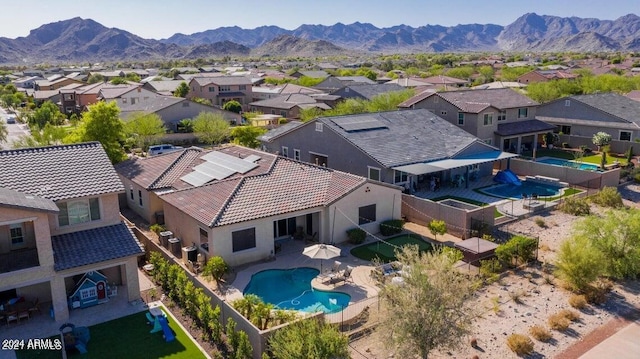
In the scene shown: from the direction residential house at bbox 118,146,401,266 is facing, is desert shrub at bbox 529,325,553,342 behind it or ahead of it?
behind

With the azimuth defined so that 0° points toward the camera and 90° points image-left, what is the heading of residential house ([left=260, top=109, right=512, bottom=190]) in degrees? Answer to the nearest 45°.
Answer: approximately 135°

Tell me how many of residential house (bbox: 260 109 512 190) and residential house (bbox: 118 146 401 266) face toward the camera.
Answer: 0

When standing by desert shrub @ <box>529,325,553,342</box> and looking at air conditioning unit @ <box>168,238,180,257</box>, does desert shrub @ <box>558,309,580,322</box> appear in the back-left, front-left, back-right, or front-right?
back-right

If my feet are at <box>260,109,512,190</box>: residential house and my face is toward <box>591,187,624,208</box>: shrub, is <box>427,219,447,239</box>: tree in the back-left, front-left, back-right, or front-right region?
front-right

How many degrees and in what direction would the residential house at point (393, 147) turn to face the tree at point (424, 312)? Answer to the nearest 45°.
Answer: approximately 135° to its left

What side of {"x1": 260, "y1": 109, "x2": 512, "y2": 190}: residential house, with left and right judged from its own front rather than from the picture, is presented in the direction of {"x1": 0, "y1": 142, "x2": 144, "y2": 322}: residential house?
left

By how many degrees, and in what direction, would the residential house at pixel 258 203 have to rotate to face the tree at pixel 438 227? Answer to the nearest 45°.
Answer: approximately 135° to its right

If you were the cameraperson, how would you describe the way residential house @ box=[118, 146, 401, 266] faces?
facing away from the viewer and to the left of the viewer

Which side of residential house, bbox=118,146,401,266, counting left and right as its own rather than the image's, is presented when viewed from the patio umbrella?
back

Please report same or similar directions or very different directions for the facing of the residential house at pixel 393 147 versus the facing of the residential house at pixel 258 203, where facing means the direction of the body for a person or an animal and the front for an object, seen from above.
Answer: same or similar directions

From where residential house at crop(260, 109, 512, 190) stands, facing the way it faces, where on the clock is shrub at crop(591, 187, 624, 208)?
The shrub is roughly at 5 o'clock from the residential house.

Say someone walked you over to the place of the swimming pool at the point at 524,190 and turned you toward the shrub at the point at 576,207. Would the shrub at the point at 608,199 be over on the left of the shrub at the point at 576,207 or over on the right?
left

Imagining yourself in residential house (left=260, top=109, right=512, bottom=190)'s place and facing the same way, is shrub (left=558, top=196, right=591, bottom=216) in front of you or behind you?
behind
